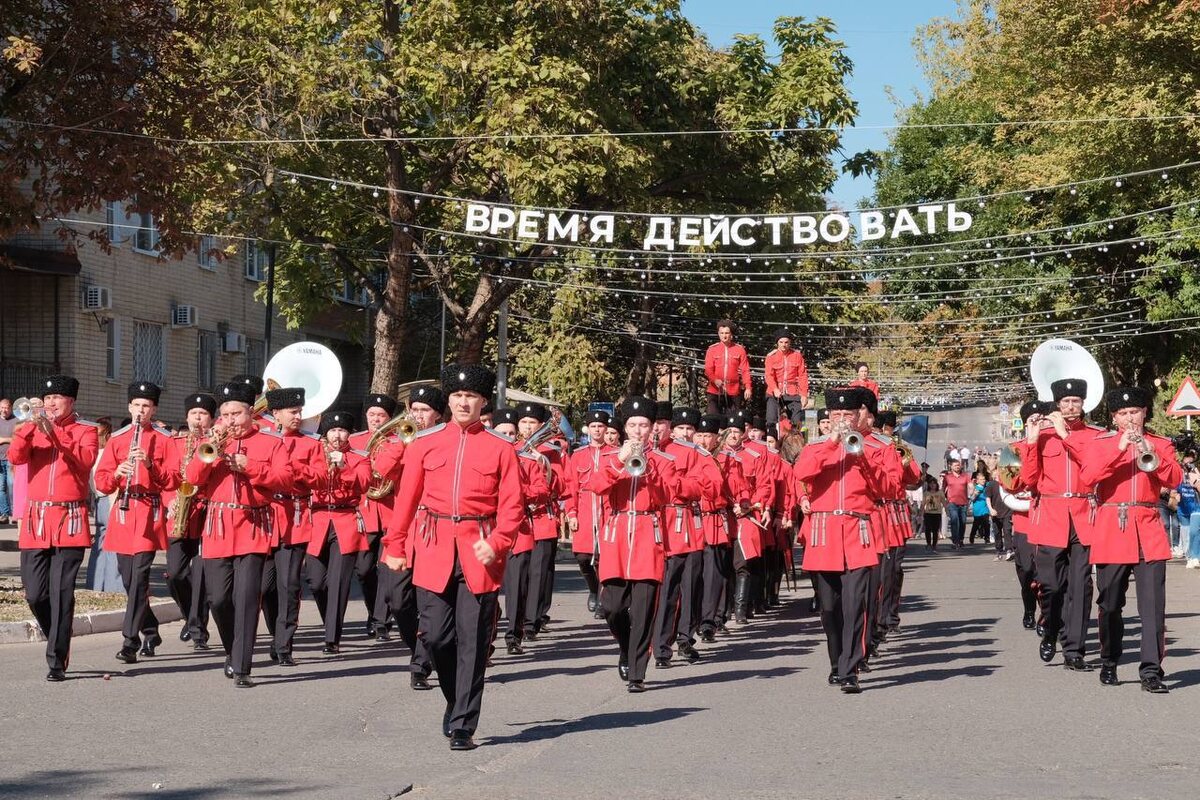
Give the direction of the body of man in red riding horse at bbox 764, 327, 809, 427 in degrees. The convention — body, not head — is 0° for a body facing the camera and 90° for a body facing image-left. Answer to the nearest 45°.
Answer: approximately 0°

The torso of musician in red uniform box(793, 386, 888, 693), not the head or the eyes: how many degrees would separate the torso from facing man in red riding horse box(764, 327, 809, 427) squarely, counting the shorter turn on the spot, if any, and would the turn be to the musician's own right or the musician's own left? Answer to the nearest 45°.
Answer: approximately 180°

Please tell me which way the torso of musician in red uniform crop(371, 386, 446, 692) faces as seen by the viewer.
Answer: toward the camera

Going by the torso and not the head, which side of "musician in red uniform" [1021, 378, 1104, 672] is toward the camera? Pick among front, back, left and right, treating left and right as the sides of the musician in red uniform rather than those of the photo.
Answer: front

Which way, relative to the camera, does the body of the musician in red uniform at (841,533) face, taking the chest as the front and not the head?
toward the camera

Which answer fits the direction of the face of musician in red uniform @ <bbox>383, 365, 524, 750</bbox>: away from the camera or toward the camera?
toward the camera

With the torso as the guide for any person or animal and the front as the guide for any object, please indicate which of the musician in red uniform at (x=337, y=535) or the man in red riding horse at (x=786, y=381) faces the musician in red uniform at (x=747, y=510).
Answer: the man in red riding horse

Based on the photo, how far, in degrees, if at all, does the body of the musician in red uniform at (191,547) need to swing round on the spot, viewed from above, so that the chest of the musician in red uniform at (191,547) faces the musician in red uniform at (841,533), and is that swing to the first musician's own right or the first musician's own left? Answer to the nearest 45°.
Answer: approximately 45° to the first musician's own left

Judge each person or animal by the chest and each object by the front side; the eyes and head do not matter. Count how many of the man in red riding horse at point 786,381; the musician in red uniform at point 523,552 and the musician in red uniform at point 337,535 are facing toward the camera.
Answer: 3

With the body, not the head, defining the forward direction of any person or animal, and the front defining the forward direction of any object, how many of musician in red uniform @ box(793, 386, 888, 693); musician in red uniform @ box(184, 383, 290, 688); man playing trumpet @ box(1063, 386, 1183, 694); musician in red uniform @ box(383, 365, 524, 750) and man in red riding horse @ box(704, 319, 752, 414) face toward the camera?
5

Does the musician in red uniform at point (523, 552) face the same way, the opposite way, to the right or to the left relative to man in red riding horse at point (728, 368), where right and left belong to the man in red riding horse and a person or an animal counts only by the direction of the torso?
the same way

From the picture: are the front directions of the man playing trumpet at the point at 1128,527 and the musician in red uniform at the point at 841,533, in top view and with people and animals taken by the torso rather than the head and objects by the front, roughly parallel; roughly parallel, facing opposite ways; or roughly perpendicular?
roughly parallel

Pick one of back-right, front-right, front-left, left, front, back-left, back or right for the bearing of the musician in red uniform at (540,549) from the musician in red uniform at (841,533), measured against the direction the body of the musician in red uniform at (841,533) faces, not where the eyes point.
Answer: back-right

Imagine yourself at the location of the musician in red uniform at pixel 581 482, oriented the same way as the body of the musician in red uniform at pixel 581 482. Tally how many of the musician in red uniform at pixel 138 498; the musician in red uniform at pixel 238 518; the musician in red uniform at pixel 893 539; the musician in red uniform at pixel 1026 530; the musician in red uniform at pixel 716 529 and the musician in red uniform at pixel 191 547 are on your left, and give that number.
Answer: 3

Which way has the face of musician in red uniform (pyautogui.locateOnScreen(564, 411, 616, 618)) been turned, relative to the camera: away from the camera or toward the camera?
toward the camera

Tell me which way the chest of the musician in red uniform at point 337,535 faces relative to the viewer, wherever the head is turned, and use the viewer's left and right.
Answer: facing the viewer

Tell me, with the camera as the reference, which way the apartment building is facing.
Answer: facing the viewer and to the right of the viewer

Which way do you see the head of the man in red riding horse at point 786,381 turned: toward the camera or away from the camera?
toward the camera

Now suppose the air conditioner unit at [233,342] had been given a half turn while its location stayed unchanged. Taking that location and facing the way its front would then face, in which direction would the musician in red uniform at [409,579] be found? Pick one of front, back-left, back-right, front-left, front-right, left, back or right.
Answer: back-left
